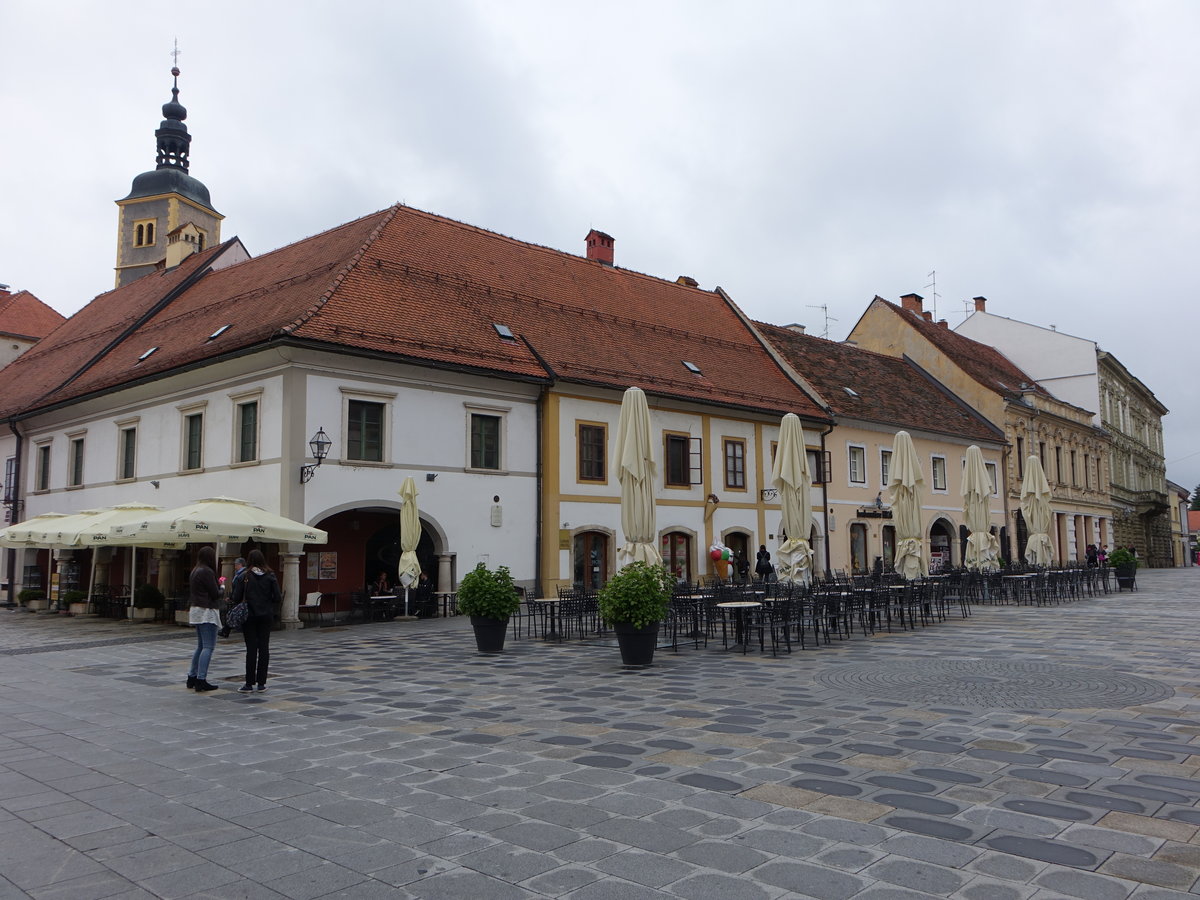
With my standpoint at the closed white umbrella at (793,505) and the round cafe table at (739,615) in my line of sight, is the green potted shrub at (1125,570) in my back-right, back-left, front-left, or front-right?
back-left

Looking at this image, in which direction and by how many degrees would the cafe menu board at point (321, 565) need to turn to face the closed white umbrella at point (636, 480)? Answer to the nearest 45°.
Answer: approximately 45° to its left

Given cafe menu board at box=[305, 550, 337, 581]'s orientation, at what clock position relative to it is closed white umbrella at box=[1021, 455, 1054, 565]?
The closed white umbrella is roughly at 9 o'clock from the cafe menu board.

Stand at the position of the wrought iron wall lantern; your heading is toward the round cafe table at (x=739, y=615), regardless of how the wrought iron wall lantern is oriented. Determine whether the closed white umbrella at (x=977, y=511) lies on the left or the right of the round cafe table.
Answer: left

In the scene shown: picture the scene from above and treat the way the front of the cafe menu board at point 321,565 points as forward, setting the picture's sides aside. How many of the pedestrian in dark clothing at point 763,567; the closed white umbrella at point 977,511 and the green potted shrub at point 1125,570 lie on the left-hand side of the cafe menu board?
3

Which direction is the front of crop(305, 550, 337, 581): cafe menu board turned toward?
toward the camera

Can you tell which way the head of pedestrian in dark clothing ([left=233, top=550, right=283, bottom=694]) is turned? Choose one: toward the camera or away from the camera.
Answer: away from the camera

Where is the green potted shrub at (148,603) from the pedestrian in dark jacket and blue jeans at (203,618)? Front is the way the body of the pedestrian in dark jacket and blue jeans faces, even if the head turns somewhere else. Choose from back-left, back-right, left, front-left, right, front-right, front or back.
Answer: left

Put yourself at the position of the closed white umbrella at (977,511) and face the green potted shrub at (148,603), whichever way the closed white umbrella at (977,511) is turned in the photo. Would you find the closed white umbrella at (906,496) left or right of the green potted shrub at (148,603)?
left

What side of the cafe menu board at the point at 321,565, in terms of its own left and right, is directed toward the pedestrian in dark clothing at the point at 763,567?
left
